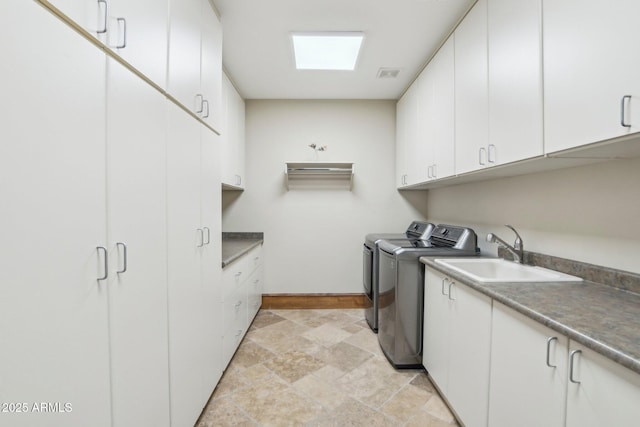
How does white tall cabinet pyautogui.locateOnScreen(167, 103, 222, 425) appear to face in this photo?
to the viewer's right

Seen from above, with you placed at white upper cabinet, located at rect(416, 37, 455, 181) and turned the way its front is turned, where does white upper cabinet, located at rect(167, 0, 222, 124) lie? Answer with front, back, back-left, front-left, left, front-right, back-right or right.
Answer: front-left

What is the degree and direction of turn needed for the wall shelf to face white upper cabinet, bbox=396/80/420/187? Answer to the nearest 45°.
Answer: approximately 90° to its left

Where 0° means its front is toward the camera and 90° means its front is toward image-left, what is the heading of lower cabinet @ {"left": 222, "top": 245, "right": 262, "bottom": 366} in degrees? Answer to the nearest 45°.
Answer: approximately 270°

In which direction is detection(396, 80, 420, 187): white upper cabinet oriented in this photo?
to the viewer's left

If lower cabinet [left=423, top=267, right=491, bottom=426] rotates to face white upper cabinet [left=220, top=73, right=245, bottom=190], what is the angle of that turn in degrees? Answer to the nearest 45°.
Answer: approximately 45° to its right

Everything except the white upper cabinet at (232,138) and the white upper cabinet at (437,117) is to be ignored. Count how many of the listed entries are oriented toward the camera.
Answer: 0

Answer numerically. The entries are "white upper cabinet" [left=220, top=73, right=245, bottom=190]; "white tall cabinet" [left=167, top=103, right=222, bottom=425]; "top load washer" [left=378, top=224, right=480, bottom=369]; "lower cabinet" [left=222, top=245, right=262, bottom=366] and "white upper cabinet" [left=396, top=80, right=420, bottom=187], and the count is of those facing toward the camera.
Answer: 0

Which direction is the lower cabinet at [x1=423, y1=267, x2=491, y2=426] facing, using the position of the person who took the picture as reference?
facing the viewer and to the left of the viewer

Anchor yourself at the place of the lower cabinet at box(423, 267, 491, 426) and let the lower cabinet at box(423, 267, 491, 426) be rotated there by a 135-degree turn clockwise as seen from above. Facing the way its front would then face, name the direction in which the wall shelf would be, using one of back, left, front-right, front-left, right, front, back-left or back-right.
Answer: front-left

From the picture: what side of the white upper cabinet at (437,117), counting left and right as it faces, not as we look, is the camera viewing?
left

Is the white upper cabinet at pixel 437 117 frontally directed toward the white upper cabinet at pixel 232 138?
yes

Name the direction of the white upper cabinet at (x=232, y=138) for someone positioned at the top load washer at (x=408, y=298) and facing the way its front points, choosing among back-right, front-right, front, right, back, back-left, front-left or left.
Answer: front

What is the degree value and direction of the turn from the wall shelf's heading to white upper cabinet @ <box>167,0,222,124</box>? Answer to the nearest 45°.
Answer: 0° — it already faces it

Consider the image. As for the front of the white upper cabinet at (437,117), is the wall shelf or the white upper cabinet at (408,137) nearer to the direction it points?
the wall shelf

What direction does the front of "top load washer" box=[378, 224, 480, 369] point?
to the viewer's left

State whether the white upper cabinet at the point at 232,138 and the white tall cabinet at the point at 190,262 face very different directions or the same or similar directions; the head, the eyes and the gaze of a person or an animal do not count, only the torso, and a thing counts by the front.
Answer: same or similar directions
